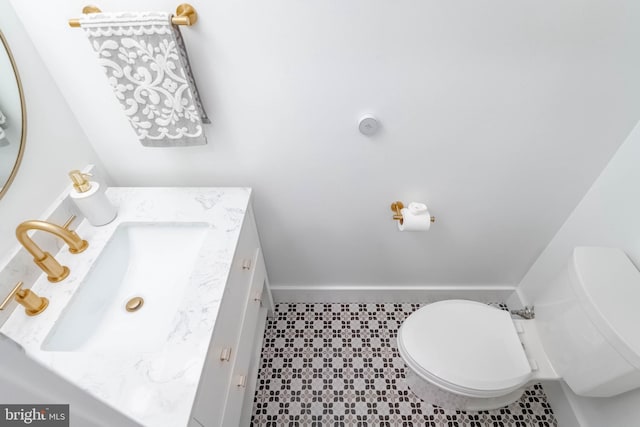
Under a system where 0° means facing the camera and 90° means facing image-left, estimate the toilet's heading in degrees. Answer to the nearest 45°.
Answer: approximately 90°

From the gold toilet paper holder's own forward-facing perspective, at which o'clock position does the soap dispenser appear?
The soap dispenser is roughly at 2 o'clock from the gold toilet paper holder.

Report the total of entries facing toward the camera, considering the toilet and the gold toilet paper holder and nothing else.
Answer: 1

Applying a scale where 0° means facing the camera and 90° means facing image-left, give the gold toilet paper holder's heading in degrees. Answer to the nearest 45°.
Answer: approximately 0°
